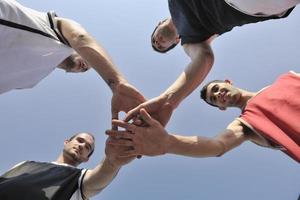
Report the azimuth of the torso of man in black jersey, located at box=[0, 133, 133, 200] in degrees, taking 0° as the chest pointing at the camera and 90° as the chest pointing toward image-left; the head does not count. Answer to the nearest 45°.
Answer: approximately 0°
